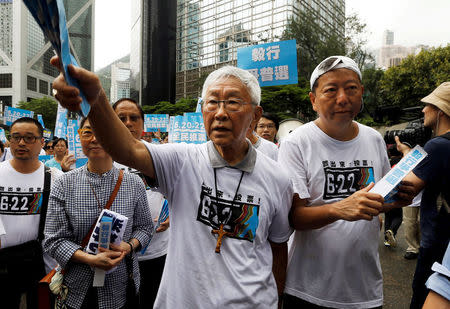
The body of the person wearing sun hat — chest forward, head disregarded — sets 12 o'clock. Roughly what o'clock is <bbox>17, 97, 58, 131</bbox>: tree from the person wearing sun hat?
The tree is roughly at 1 o'clock from the person wearing sun hat.

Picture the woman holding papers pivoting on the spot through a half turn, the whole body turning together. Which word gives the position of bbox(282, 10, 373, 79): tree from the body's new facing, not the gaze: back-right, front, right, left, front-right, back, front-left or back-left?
front-right

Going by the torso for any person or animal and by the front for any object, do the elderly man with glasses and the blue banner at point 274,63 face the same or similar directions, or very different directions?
same or similar directions

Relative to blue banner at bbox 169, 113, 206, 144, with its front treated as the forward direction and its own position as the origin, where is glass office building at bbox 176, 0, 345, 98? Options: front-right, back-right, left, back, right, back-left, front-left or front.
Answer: back

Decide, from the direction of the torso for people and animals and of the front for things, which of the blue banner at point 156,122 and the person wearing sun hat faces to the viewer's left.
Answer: the person wearing sun hat

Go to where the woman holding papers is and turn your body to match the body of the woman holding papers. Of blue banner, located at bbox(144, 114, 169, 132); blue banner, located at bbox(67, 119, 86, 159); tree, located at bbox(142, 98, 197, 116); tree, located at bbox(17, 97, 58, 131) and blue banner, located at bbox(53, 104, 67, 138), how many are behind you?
5

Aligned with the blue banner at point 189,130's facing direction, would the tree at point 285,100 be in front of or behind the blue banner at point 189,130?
behind

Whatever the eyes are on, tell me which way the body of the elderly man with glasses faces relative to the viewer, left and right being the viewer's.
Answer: facing the viewer

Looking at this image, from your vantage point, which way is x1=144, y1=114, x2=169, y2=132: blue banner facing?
toward the camera

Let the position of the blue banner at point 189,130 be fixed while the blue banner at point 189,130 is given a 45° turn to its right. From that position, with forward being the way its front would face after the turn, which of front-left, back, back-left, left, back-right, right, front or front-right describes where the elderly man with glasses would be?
front-left

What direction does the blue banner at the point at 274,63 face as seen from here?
toward the camera

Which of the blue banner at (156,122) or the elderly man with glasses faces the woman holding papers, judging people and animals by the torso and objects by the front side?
the blue banner

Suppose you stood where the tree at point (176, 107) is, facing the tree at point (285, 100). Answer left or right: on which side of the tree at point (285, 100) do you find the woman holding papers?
right

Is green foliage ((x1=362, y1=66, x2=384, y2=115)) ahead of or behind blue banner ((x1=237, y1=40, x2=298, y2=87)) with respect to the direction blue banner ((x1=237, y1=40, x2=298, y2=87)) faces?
behind

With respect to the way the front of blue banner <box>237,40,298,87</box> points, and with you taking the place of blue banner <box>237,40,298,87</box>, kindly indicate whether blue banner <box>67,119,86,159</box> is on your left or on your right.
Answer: on your right

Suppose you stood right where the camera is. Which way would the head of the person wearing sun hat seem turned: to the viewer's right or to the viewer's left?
to the viewer's left

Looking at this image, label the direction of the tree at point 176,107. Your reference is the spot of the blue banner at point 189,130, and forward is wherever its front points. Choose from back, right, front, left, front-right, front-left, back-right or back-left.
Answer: back
